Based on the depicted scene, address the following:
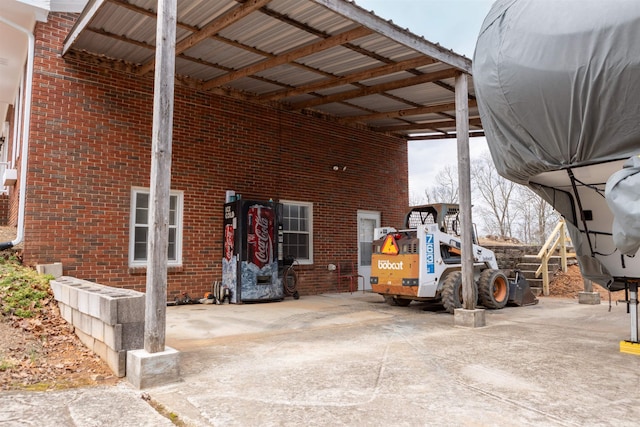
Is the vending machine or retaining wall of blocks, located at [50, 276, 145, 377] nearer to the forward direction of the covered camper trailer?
the retaining wall of blocks

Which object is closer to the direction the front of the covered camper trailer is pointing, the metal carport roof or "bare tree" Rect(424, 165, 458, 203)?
the metal carport roof

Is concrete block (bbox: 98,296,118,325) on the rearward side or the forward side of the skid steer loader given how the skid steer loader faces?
on the rearward side

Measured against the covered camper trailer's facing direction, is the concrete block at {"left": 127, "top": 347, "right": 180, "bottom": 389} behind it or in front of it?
in front

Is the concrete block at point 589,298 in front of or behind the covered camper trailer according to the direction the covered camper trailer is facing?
behind

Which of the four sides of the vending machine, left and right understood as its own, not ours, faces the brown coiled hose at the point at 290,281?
left

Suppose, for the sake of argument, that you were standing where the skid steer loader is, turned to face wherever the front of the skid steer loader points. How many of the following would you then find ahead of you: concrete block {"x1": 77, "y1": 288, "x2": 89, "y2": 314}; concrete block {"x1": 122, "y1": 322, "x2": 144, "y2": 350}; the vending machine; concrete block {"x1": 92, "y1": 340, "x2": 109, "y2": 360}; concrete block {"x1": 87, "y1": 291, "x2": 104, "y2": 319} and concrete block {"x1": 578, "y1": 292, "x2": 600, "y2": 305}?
1

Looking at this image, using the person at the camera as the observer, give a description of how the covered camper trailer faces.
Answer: facing the viewer and to the left of the viewer

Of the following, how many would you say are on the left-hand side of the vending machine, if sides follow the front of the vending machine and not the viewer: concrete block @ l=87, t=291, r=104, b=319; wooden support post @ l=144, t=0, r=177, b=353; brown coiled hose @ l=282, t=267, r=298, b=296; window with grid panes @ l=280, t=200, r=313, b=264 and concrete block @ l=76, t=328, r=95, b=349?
2

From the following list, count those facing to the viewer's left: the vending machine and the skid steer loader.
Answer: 0

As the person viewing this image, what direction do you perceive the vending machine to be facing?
facing the viewer and to the right of the viewer

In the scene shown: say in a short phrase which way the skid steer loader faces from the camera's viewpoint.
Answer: facing away from the viewer and to the right of the viewer

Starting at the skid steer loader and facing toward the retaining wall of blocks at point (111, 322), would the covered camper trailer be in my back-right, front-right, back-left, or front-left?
front-left

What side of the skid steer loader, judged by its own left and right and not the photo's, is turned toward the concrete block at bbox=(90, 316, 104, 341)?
back

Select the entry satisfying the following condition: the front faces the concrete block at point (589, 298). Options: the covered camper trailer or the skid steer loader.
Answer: the skid steer loader

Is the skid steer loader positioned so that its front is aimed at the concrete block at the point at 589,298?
yes

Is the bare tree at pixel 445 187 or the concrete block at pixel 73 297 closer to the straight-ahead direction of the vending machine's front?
the concrete block

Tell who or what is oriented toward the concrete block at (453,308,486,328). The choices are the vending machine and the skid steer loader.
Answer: the vending machine
